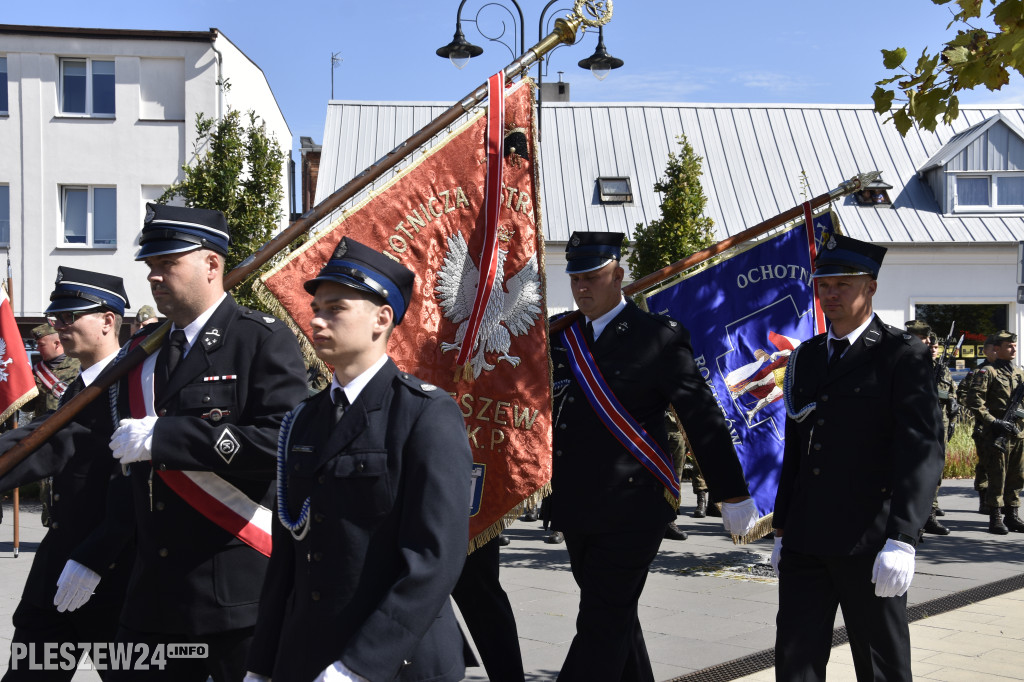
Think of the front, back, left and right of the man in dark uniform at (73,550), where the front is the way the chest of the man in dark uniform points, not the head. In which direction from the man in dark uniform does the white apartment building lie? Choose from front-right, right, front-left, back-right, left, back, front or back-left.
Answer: back-right

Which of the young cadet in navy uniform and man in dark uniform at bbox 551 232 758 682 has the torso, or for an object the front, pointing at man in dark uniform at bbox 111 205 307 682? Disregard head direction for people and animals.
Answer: man in dark uniform at bbox 551 232 758 682

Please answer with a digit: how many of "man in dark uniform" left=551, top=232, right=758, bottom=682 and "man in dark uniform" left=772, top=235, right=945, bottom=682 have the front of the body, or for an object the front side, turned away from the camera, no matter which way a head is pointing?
0

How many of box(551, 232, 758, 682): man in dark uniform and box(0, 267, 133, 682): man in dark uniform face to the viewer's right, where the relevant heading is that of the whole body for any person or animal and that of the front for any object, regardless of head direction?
0

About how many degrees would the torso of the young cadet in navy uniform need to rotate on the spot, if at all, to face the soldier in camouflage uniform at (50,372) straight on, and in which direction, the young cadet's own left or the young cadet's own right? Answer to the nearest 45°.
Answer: approximately 135° to the young cadet's own right

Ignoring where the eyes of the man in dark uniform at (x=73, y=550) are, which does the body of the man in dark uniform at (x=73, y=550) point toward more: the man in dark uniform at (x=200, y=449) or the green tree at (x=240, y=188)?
the man in dark uniform

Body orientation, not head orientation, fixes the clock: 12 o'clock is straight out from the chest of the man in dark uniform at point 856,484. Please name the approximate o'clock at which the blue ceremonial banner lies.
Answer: The blue ceremonial banner is roughly at 4 o'clock from the man in dark uniform.

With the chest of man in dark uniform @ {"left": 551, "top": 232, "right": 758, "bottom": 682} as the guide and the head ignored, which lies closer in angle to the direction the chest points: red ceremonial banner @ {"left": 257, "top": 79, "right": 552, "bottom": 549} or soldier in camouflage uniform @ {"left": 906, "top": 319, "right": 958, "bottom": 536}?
the red ceremonial banner

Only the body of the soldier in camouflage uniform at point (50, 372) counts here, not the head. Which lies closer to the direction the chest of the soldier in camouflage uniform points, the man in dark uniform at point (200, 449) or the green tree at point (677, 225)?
the man in dark uniform
